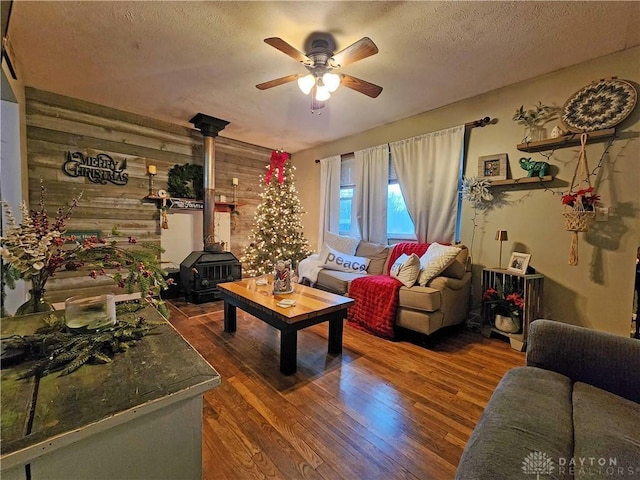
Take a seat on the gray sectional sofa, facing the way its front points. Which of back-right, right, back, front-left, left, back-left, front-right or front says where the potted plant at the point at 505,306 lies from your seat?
back-right

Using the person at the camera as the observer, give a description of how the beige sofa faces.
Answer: facing the viewer and to the left of the viewer

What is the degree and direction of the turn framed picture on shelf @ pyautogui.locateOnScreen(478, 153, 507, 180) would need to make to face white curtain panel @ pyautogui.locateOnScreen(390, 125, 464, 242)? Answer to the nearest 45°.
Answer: approximately 45° to its right

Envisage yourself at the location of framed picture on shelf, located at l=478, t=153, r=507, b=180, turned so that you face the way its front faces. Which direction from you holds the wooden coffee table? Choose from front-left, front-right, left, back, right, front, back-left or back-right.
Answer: front

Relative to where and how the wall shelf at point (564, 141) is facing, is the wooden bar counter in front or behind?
in front

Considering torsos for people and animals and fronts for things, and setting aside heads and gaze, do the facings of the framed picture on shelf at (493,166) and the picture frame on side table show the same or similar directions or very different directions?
same or similar directions

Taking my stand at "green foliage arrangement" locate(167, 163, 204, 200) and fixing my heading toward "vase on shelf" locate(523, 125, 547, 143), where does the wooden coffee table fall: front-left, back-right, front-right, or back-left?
front-right

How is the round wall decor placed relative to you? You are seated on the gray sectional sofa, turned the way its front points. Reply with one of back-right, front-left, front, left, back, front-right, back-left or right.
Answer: back-right

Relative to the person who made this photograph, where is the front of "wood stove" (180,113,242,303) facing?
facing the viewer and to the right of the viewer

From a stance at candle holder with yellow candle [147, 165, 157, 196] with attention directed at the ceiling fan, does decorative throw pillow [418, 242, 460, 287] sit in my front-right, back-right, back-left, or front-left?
front-left

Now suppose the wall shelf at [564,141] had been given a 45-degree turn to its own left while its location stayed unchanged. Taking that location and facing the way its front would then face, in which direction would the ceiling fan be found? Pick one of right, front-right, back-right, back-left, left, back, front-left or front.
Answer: front-right

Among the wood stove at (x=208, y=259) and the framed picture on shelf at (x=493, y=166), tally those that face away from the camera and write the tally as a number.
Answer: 0

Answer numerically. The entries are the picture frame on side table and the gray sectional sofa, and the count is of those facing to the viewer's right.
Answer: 0
